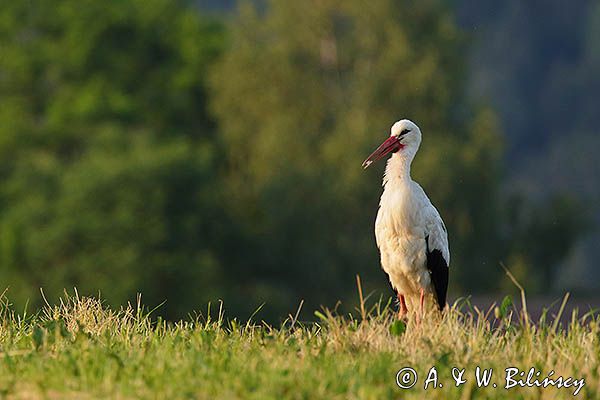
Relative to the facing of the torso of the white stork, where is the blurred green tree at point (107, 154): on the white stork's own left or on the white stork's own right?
on the white stork's own right

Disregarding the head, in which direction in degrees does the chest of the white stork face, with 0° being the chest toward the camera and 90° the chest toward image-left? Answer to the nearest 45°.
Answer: approximately 45°

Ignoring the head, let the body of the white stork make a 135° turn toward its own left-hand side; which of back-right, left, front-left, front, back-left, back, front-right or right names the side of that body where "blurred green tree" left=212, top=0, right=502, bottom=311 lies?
left
